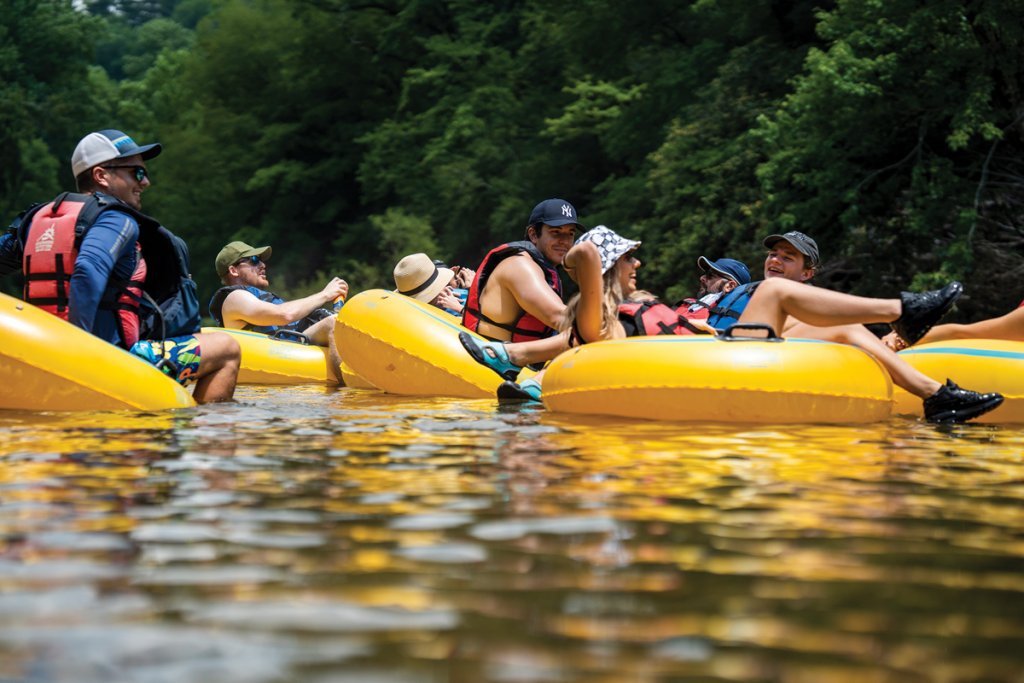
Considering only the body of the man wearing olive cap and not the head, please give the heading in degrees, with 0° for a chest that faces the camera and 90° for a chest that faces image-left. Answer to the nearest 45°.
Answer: approximately 270°

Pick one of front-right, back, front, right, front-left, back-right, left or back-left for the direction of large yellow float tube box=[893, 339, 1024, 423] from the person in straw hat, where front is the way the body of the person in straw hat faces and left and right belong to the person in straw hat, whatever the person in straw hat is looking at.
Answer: front-right

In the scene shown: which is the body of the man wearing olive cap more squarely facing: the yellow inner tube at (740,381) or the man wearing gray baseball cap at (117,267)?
the yellow inner tube

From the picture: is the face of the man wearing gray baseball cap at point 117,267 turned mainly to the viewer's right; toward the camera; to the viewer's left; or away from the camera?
to the viewer's right

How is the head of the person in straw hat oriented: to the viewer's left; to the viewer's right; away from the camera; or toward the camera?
to the viewer's right

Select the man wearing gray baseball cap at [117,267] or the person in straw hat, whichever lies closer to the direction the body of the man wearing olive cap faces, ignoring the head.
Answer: the person in straw hat
